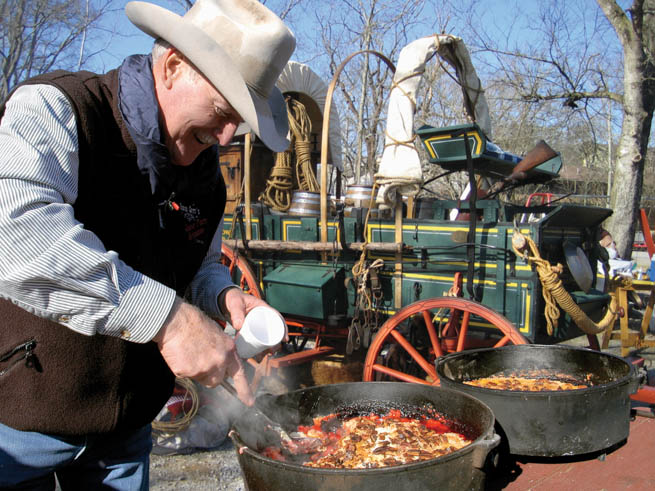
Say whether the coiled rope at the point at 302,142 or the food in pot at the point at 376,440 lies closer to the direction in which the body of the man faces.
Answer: the food in pot

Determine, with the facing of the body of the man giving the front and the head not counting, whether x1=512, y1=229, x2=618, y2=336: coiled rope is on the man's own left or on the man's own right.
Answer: on the man's own left

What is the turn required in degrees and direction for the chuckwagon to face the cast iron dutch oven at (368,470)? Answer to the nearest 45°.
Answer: approximately 45° to its right

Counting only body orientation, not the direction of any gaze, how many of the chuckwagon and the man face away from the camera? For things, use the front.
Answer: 0

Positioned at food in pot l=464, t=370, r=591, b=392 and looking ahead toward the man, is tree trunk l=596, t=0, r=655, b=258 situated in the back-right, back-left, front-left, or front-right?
back-right

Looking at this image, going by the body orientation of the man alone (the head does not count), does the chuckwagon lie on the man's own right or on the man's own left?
on the man's own left

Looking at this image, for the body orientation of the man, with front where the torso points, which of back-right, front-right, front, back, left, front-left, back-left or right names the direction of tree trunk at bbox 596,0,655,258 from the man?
left

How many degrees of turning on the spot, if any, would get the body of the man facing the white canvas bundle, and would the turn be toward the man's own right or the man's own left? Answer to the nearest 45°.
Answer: approximately 90° to the man's own left

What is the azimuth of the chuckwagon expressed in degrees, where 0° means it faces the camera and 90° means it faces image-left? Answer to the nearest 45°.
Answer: approximately 315°

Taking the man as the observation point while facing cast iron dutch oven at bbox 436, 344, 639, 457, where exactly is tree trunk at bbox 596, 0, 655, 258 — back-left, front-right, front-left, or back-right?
front-left
